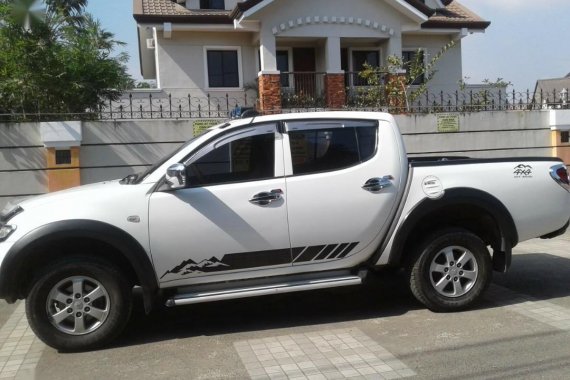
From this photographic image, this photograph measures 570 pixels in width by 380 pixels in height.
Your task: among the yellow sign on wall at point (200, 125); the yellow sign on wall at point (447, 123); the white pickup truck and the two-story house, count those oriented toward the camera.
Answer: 3

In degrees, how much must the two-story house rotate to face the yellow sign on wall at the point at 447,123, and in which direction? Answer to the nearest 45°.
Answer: approximately 45° to its left

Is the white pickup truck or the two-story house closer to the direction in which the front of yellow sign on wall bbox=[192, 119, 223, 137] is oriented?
the white pickup truck

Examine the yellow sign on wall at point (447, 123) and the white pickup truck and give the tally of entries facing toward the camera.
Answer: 1

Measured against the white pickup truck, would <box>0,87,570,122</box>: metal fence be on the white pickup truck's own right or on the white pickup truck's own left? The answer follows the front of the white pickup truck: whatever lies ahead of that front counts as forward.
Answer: on the white pickup truck's own right

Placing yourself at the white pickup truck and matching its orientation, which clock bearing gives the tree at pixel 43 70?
The tree is roughly at 2 o'clock from the white pickup truck.

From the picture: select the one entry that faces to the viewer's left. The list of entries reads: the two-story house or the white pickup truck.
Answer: the white pickup truck

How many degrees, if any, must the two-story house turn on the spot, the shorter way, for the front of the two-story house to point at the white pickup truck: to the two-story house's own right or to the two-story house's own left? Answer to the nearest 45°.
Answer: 0° — it already faces it

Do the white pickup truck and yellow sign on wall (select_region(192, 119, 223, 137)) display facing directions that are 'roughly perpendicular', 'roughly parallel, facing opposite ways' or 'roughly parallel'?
roughly perpendicular

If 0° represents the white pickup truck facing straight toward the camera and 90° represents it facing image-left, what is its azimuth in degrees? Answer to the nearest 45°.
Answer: approximately 90°
